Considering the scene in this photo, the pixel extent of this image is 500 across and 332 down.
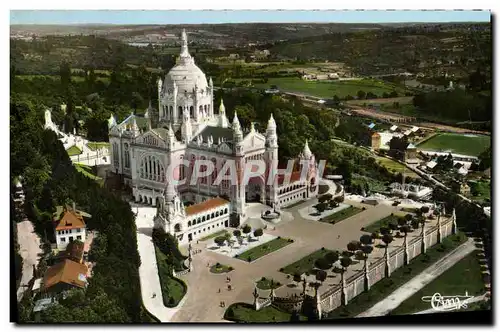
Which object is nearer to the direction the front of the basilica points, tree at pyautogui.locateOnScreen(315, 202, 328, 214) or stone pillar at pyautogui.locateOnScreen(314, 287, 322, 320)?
the stone pillar

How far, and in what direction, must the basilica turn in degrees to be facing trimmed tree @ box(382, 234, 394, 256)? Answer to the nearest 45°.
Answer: approximately 45° to its left

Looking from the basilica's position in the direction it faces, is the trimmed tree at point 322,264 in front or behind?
in front

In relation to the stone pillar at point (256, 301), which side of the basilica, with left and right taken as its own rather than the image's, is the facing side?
front

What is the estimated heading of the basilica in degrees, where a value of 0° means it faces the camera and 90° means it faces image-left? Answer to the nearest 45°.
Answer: approximately 315°

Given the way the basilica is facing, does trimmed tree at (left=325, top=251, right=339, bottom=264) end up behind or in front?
in front
